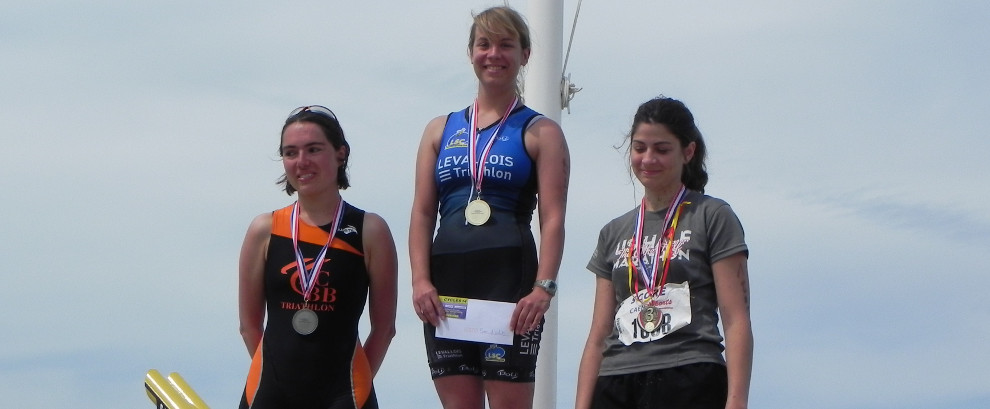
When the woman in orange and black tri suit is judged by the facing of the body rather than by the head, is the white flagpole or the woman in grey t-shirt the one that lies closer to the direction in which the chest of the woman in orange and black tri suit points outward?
the woman in grey t-shirt

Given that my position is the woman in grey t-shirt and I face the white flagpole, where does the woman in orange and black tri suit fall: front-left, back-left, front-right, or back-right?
front-left

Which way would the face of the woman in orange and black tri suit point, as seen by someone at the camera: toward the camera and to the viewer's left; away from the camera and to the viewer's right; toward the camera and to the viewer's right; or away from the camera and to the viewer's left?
toward the camera and to the viewer's left

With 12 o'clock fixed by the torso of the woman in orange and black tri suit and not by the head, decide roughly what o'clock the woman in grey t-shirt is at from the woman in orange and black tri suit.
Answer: The woman in grey t-shirt is roughly at 10 o'clock from the woman in orange and black tri suit.

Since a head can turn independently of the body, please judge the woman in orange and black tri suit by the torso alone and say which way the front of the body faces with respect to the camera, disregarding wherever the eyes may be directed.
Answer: toward the camera

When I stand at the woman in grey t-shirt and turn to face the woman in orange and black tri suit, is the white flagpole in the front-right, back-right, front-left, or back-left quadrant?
front-right

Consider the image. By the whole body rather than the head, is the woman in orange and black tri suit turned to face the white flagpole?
no
